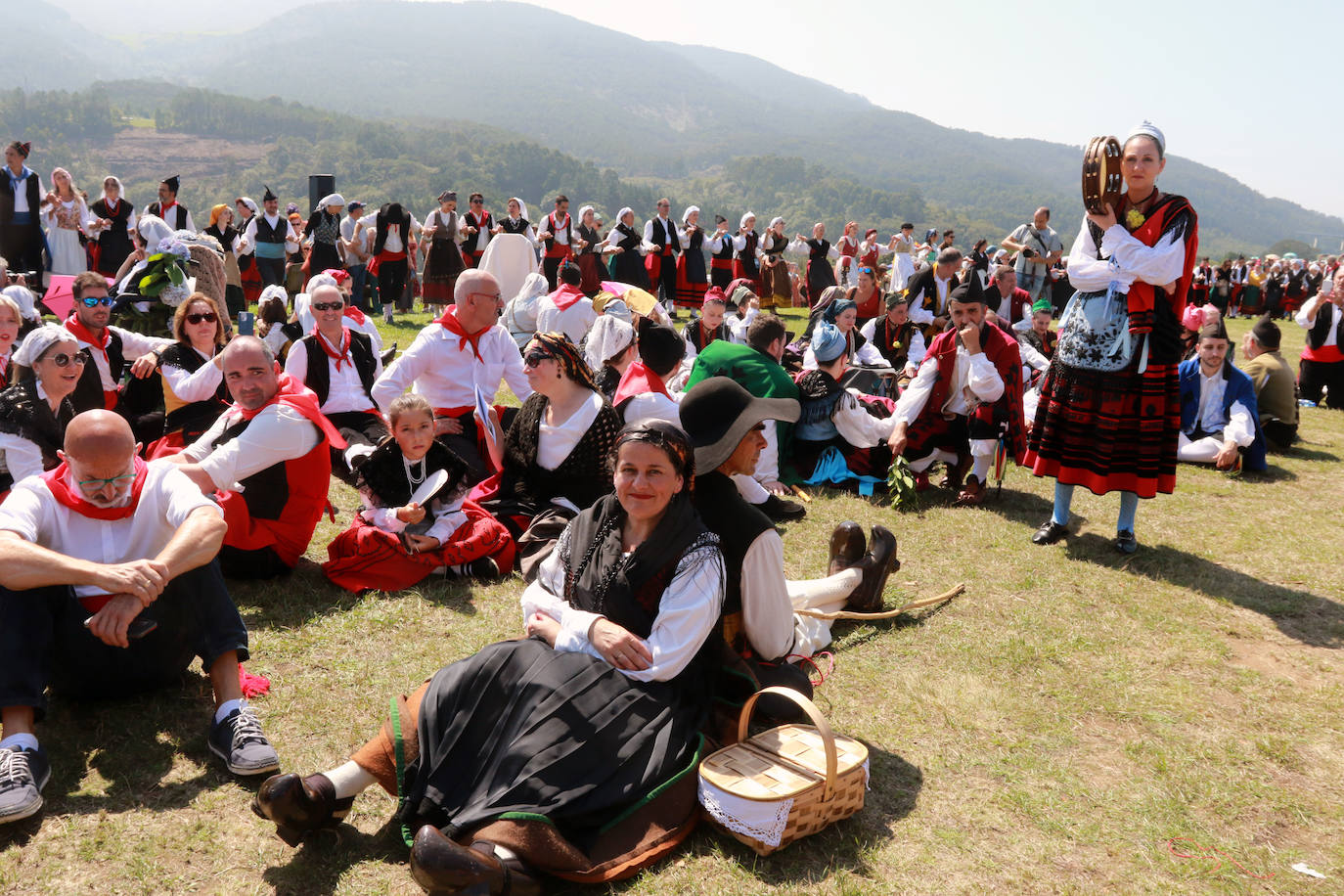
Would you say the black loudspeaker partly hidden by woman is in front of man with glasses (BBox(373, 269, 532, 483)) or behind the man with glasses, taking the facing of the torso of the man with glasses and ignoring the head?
behind

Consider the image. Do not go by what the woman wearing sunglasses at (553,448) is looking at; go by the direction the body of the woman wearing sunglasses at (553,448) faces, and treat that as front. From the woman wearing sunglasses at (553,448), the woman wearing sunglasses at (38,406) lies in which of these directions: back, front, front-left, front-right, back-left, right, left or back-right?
front-right

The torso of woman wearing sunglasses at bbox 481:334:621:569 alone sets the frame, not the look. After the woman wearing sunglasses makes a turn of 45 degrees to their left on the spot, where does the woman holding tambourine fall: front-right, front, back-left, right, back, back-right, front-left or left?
left

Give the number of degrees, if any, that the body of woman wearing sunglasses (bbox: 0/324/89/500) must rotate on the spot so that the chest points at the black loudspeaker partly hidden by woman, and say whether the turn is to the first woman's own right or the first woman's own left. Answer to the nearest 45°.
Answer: approximately 135° to the first woman's own left

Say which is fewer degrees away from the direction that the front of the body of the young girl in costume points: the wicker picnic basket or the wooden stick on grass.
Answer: the wicker picnic basket

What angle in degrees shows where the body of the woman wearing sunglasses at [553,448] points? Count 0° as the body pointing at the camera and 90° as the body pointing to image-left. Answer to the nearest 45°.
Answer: approximately 45°

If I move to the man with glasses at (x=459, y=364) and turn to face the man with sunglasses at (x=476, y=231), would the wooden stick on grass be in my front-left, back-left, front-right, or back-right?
back-right

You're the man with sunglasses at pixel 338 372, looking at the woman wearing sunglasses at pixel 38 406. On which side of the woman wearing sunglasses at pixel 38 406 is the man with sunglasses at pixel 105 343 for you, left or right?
right
